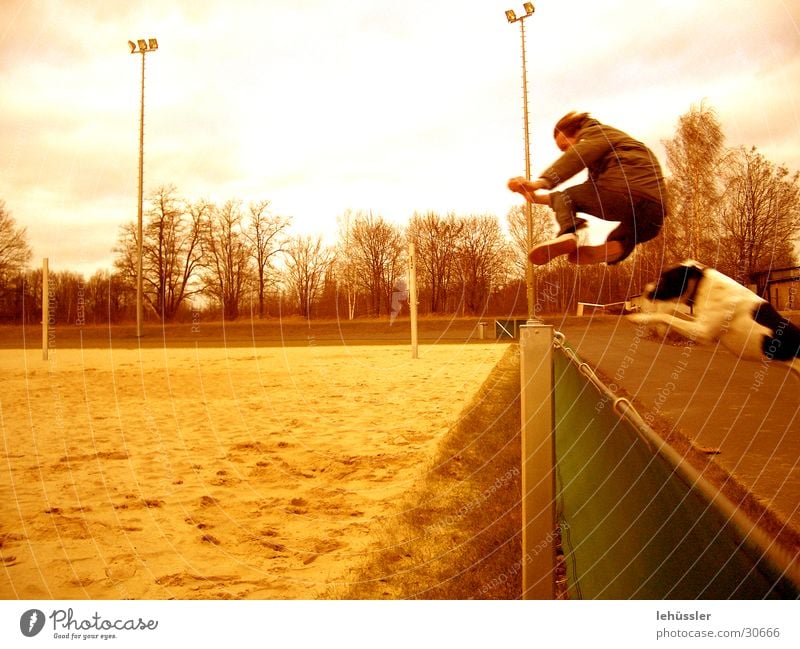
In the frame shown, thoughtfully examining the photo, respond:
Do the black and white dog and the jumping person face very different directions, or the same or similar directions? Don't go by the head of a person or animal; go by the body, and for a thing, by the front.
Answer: same or similar directions

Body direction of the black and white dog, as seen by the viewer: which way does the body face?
to the viewer's left

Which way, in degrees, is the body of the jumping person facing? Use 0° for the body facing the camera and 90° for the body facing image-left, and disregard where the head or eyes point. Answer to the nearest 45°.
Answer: approximately 90°

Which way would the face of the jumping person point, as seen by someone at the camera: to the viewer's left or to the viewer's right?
to the viewer's left

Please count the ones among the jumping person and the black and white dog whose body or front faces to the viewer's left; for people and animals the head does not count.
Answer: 2
